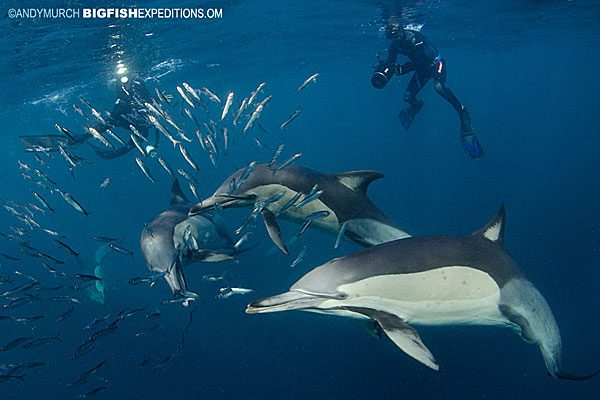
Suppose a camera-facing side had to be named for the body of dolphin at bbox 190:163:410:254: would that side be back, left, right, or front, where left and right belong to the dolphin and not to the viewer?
left

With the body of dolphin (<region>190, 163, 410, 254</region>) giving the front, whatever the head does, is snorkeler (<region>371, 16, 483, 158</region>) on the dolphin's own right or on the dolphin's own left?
on the dolphin's own right

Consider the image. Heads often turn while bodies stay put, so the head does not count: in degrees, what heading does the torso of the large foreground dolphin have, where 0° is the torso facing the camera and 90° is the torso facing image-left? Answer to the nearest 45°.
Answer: approximately 90°

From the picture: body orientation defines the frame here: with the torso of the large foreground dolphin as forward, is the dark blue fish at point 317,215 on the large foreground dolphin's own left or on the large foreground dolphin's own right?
on the large foreground dolphin's own right

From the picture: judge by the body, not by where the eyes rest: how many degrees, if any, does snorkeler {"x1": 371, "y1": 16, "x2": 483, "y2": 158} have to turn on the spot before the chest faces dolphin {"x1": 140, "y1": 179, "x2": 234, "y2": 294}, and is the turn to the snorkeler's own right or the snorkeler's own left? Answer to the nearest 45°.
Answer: approximately 45° to the snorkeler's own left

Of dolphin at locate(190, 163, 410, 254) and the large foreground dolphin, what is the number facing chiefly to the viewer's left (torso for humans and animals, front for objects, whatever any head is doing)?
2

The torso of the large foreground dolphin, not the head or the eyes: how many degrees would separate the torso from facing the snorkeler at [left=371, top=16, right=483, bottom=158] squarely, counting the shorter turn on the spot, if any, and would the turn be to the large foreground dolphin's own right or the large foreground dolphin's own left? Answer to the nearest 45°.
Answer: approximately 90° to the large foreground dolphin's own right
